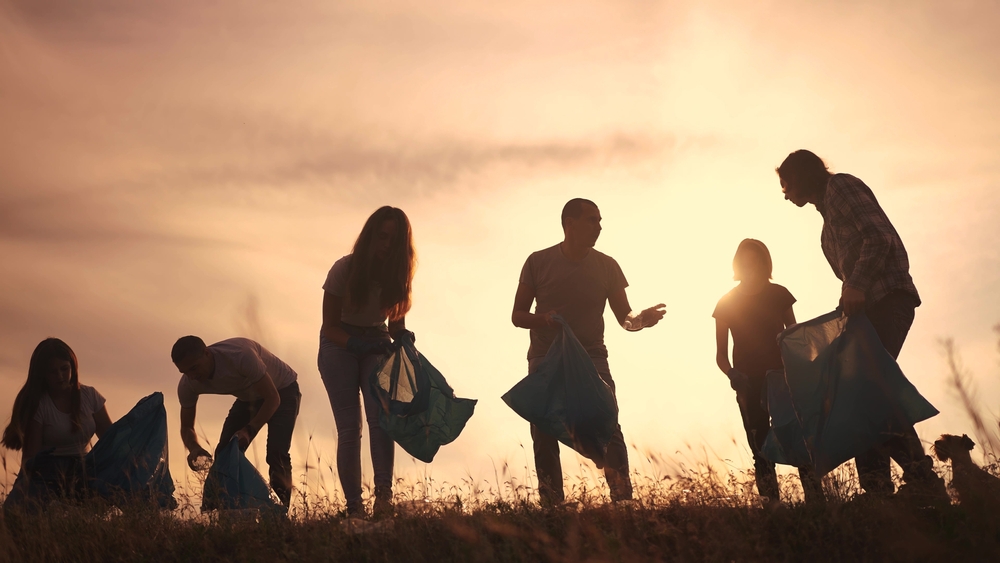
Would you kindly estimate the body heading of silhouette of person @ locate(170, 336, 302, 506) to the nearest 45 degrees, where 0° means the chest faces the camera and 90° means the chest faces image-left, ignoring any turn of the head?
approximately 45°

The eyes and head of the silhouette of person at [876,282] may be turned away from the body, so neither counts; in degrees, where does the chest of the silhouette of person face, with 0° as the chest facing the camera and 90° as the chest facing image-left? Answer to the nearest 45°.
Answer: approximately 90°

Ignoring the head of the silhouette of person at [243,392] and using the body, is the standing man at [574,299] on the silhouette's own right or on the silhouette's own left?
on the silhouette's own left

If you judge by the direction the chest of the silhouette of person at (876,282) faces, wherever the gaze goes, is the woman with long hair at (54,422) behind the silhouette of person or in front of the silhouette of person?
in front

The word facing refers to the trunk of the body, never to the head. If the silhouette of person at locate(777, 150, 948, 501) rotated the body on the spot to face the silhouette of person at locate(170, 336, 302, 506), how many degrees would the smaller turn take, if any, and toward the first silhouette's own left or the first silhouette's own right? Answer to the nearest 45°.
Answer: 0° — they already face them

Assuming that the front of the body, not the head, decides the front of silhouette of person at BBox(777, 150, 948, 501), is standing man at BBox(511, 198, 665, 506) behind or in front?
in front

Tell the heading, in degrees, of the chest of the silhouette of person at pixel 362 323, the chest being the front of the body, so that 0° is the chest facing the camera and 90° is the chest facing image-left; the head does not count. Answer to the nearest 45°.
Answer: approximately 315°

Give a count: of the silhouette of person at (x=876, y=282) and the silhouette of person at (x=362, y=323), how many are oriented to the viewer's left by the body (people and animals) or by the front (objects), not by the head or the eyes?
1

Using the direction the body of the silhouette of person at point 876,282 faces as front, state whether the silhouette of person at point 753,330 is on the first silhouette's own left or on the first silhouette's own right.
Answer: on the first silhouette's own right
